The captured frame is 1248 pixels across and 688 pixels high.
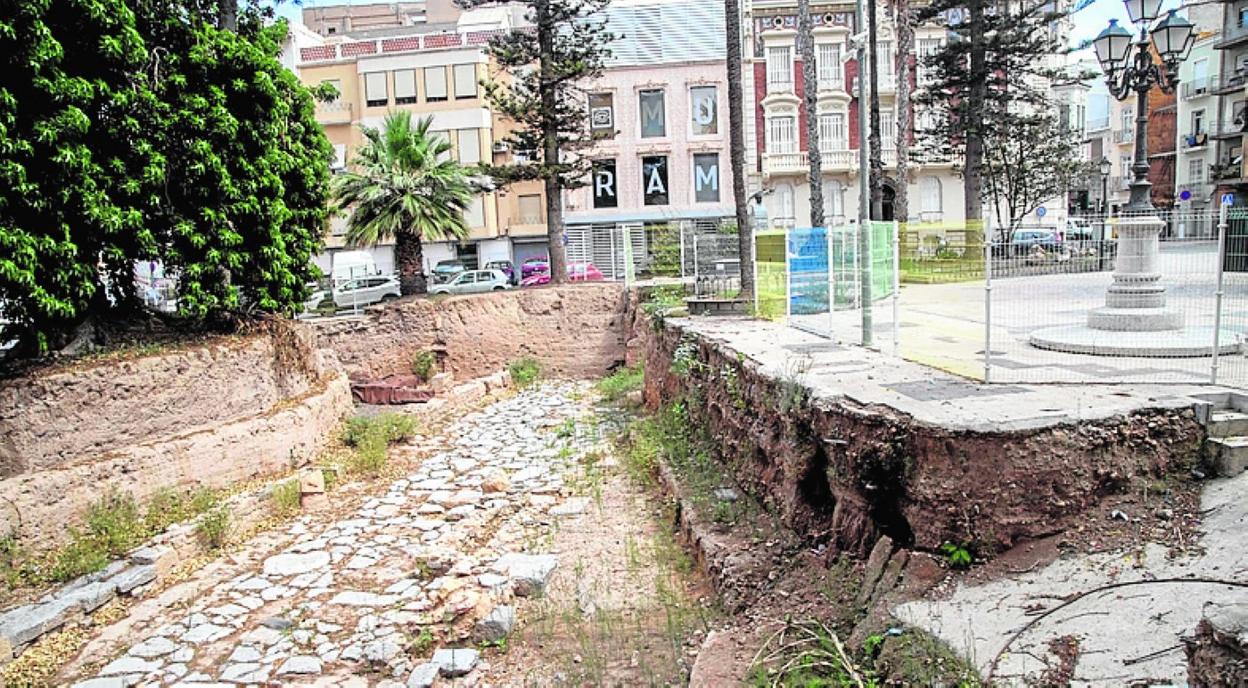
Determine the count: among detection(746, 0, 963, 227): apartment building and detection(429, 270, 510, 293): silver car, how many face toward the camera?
1

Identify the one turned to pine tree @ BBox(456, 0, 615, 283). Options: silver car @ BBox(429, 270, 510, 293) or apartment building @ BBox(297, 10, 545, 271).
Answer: the apartment building

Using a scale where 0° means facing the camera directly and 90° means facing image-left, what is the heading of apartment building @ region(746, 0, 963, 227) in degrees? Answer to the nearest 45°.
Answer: approximately 0°

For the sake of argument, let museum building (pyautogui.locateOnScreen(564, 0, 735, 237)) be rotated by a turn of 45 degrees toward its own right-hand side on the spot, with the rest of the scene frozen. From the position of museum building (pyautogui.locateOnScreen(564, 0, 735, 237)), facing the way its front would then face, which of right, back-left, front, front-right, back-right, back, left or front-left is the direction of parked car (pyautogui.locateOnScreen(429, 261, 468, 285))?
front

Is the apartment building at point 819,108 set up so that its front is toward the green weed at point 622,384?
yes

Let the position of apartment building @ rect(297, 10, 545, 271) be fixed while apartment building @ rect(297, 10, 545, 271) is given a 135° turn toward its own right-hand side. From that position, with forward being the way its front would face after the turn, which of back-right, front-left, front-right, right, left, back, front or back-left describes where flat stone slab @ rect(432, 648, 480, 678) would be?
back-left

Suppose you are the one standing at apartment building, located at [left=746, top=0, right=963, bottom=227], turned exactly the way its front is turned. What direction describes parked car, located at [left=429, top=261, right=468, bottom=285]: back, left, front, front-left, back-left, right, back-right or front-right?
front-right

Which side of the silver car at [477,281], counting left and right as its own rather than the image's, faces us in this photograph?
left

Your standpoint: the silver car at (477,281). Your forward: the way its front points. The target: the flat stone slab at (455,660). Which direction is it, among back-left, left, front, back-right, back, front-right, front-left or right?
left

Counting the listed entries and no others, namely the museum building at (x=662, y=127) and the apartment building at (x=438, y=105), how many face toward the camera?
2

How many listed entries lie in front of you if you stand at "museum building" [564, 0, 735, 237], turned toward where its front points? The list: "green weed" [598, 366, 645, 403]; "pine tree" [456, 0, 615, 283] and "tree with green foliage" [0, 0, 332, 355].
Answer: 3
